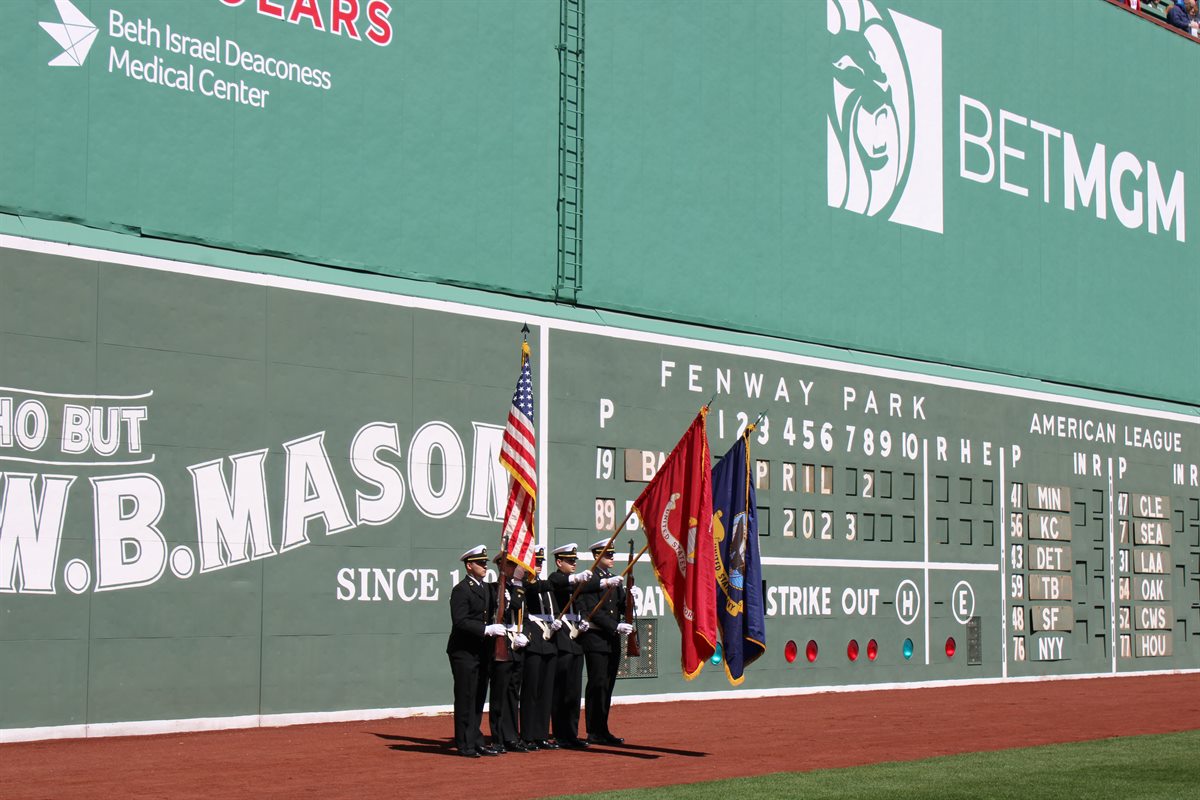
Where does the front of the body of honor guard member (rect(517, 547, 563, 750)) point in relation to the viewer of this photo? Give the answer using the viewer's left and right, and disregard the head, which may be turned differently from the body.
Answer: facing the viewer and to the right of the viewer

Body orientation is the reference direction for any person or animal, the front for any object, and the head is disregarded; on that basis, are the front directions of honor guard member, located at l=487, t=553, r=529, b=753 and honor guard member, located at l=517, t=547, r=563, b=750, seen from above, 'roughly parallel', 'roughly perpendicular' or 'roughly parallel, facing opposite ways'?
roughly parallel

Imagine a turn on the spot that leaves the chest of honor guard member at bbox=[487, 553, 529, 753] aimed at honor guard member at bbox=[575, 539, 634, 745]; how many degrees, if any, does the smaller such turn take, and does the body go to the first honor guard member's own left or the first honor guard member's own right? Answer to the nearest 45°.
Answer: approximately 90° to the first honor guard member's own left

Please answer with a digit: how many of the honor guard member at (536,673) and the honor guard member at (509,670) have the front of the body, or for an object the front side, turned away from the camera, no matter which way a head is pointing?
0

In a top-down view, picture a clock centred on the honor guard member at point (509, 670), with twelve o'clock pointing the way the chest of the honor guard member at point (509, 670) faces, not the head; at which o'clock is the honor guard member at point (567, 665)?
the honor guard member at point (567, 665) is roughly at 9 o'clock from the honor guard member at point (509, 670).

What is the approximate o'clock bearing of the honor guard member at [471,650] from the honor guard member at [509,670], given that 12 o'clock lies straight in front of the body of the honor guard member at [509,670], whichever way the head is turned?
the honor guard member at [471,650] is roughly at 3 o'clock from the honor guard member at [509,670].

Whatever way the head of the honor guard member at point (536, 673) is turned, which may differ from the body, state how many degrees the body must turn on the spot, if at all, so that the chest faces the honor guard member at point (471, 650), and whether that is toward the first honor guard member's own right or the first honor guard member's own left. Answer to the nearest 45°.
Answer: approximately 90° to the first honor guard member's own right

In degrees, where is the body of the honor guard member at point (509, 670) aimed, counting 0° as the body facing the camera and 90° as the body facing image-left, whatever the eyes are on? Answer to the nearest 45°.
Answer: approximately 315°

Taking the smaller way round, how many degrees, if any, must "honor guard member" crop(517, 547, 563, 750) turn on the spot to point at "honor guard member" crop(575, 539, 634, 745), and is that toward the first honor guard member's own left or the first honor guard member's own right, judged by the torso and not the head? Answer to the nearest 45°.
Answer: approximately 90° to the first honor guard member's own left
